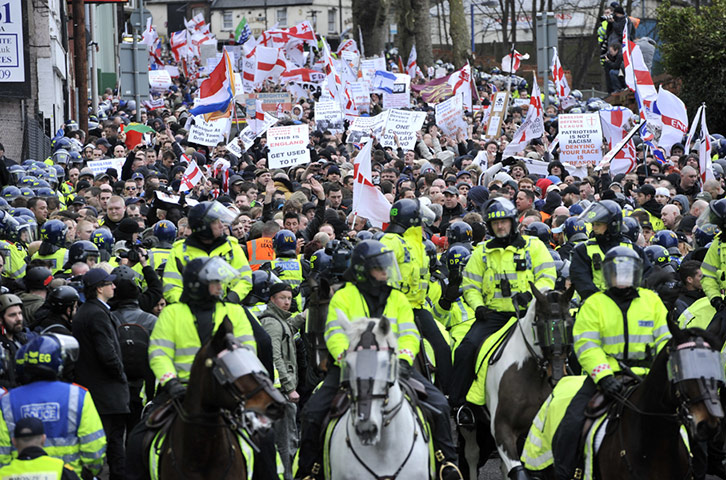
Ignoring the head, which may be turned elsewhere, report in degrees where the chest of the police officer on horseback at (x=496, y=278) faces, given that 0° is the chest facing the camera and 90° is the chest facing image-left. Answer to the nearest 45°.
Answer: approximately 315°

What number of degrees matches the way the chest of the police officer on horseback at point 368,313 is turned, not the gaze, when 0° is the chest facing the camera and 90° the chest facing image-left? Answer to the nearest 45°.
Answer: approximately 0°

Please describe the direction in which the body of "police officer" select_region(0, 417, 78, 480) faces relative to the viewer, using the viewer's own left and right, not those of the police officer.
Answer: facing away from the viewer

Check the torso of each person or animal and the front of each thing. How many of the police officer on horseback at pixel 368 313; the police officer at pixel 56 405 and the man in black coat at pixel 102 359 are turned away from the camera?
1

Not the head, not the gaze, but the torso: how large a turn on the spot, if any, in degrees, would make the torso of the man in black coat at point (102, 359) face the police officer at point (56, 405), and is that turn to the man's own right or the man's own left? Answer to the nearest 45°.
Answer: approximately 90° to the man's own right

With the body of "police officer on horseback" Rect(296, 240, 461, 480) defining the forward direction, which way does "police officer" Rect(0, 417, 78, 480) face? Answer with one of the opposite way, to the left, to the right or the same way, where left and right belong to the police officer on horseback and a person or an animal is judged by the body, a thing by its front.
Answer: the opposite way

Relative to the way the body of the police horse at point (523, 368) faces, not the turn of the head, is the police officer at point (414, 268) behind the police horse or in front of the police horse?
behind

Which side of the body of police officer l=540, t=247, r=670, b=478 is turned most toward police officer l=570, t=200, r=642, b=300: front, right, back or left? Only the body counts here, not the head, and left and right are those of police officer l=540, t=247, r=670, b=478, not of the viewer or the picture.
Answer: back

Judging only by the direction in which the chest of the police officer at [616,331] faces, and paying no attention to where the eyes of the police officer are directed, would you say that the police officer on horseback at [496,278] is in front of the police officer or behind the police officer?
behind

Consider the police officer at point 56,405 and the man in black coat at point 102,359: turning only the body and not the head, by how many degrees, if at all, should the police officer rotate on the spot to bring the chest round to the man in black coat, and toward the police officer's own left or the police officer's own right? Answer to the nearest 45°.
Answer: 0° — they already face them
